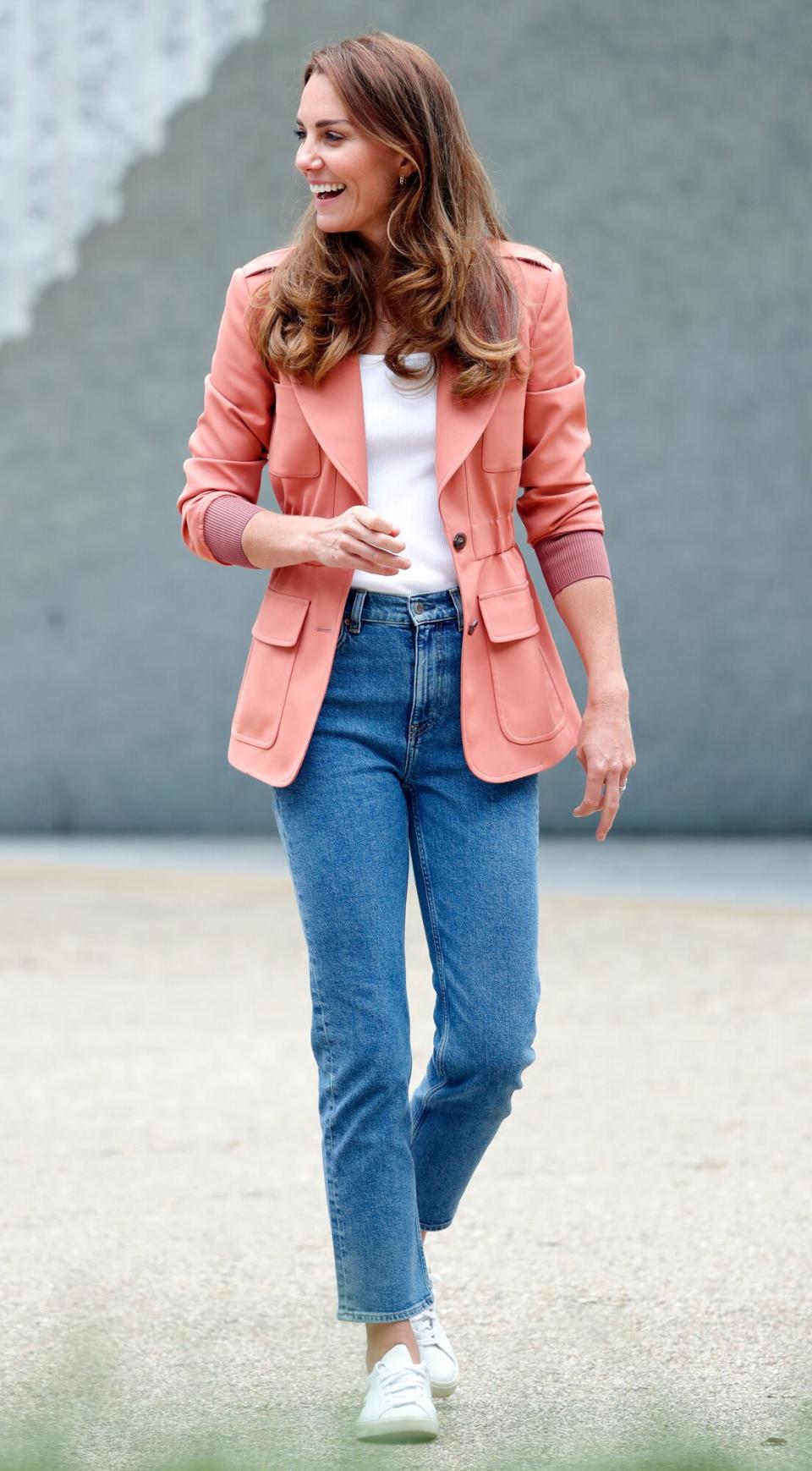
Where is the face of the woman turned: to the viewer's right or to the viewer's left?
to the viewer's left

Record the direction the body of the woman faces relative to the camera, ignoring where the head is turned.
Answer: toward the camera
